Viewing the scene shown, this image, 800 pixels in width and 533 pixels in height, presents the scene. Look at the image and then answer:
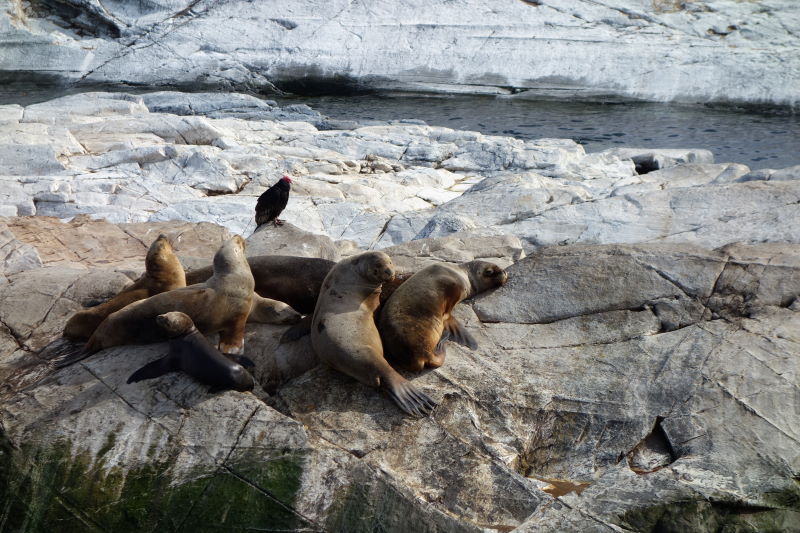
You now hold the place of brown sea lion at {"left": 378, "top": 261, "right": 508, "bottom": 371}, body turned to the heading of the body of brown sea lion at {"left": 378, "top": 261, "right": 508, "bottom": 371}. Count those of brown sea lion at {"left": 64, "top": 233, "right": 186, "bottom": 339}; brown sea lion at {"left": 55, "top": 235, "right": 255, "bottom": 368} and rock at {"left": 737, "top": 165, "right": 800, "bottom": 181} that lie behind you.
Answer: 2

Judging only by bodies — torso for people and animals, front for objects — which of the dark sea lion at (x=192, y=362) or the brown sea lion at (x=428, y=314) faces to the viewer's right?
the brown sea lion

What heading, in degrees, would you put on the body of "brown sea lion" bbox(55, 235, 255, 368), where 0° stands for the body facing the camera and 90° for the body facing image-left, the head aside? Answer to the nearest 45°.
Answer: approximately 270°

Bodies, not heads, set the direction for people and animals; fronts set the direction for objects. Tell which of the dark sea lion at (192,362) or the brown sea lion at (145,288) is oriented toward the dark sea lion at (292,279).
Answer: the brown sea lion

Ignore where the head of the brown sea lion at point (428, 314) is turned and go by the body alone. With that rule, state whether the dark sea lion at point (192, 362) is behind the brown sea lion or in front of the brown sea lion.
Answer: behind

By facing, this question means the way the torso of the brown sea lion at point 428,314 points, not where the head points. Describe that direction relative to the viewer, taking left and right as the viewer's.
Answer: facing to the right of the viewer

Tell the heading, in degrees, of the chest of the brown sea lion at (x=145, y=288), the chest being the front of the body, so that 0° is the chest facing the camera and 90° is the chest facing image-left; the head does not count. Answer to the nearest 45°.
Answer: approximately 270°

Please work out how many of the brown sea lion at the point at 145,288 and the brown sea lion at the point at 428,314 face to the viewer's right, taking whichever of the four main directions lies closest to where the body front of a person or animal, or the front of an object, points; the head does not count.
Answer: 2

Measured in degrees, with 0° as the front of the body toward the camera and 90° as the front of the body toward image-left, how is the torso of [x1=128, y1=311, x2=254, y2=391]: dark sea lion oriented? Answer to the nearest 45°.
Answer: approximately 90°

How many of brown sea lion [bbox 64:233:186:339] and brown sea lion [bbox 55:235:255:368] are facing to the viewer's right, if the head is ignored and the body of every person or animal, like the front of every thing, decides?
2
